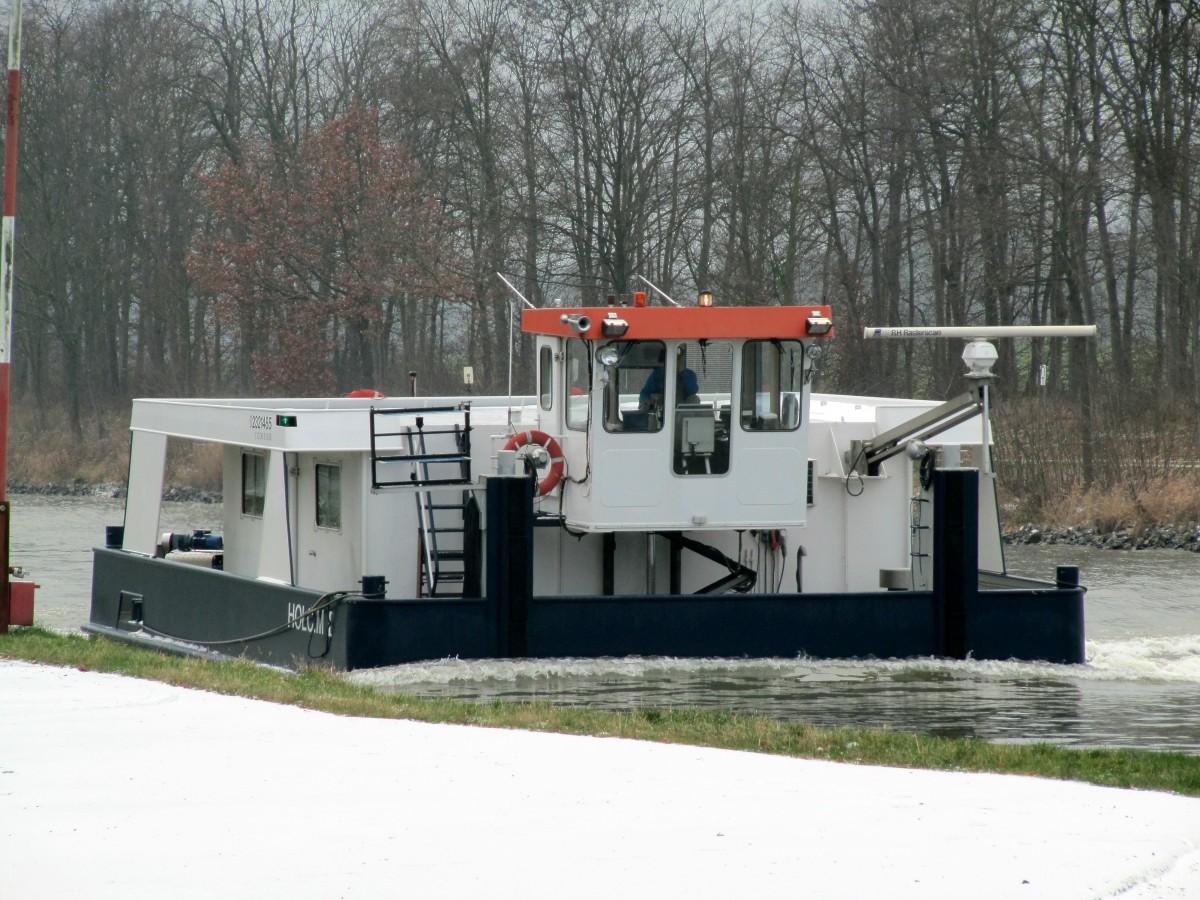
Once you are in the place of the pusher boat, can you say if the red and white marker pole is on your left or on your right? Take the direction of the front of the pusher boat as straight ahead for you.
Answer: on your right
